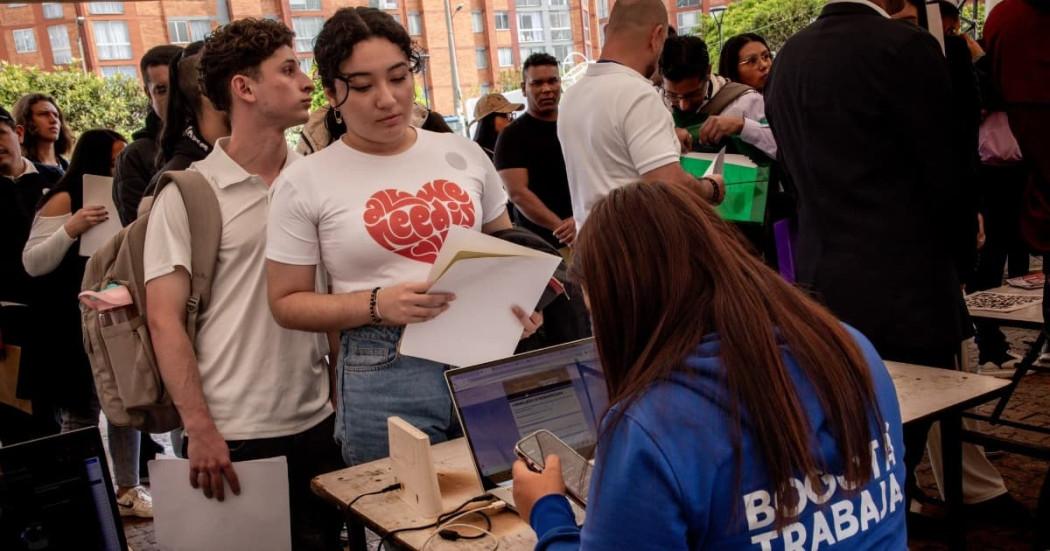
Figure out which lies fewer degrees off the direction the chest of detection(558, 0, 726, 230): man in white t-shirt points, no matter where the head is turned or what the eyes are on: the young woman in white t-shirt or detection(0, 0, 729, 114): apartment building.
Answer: the apartment building

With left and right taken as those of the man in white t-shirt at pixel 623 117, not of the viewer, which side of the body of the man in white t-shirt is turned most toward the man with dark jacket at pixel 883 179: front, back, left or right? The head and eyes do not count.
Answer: right

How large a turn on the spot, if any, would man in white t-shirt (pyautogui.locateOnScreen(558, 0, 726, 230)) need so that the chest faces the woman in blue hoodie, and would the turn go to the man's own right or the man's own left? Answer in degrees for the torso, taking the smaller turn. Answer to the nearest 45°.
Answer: approximately 135° to the man's own right

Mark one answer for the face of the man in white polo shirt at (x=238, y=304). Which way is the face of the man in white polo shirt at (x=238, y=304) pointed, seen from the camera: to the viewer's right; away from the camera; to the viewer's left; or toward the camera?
to the viewer's right

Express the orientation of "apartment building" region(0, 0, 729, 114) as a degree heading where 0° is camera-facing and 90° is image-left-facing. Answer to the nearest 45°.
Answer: approximately 0°

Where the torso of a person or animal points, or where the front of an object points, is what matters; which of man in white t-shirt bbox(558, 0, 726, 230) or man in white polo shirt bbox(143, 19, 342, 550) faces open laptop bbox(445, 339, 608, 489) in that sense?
man in white polo shirt bbox(143, 19, 342, 550)

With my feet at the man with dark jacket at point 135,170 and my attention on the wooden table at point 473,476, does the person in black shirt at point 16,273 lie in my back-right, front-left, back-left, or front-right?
back-right

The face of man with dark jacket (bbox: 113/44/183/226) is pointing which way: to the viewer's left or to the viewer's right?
to the viewer's right

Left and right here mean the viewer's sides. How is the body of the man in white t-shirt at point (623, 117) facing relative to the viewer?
facing away from the viewer and to the right of the viewer

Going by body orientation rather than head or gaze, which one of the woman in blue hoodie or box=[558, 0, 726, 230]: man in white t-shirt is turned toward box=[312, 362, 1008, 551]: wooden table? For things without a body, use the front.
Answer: the woman in blue hoodie

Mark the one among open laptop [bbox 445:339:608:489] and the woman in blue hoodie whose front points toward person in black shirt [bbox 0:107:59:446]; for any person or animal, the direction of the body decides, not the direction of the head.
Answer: the woman in blue hoodie
